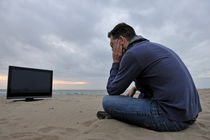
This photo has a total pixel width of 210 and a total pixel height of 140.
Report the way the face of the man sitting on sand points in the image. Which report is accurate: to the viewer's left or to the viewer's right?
to the viewer's left

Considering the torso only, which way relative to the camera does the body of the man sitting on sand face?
to the viewer's left
